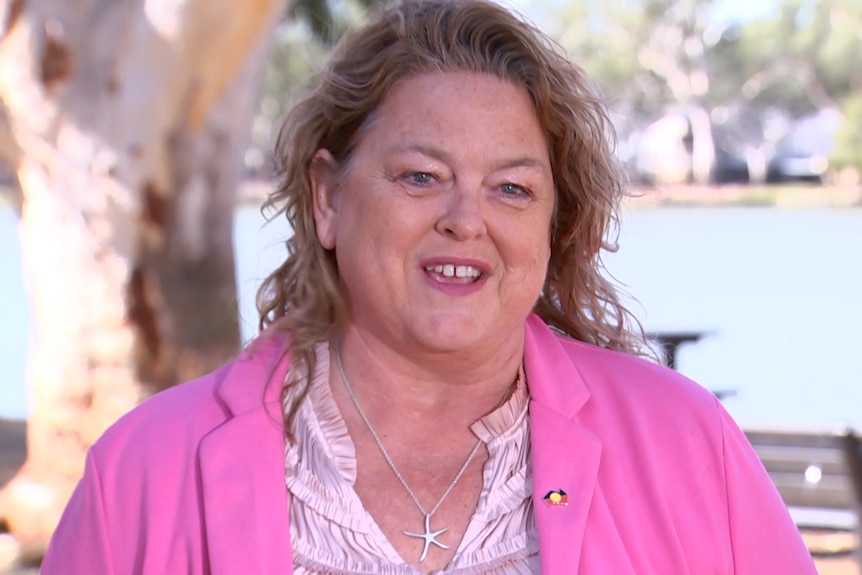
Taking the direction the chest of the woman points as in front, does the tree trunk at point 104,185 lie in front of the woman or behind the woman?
behind

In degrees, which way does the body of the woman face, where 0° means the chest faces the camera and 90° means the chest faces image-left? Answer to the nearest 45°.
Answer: approximately 0°

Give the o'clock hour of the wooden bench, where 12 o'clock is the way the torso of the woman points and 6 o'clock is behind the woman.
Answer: The wooden bench is roughly at 7 o'clock from the woman.
